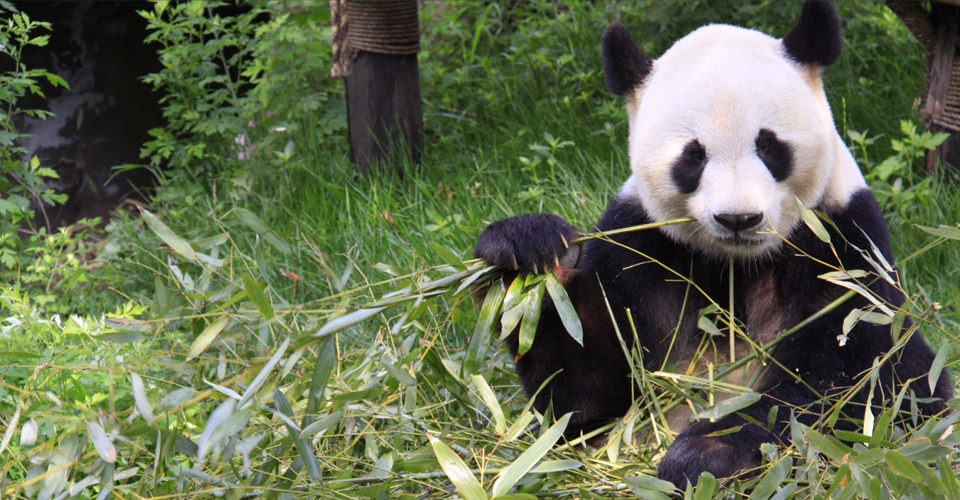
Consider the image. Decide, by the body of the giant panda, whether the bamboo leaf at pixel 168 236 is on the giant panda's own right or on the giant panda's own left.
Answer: on the giant panda's own right

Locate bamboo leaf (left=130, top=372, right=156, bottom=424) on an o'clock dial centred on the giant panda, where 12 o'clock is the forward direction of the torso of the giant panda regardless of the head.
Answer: The bamboo leaf is roughly at 2 o'clock from the giant panda.

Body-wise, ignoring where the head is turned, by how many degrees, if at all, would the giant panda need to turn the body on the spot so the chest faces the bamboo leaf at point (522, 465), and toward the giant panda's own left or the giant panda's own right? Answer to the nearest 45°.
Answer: approximately 45° to the giant panda's own right

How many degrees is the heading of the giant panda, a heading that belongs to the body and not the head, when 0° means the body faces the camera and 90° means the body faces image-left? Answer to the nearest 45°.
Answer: approximately 0°

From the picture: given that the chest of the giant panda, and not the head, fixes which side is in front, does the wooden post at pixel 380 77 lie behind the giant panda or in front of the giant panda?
behind

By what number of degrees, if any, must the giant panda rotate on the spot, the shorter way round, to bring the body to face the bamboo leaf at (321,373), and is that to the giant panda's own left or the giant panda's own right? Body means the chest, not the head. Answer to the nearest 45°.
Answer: approximately 45° to the giant panda's own right

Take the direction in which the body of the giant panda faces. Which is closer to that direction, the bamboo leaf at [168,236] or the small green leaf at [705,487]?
the small green leaf

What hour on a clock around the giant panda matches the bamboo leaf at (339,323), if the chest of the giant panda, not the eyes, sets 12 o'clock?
The bamboo leaf is roughly at 2 o'clock from the giant panda.
